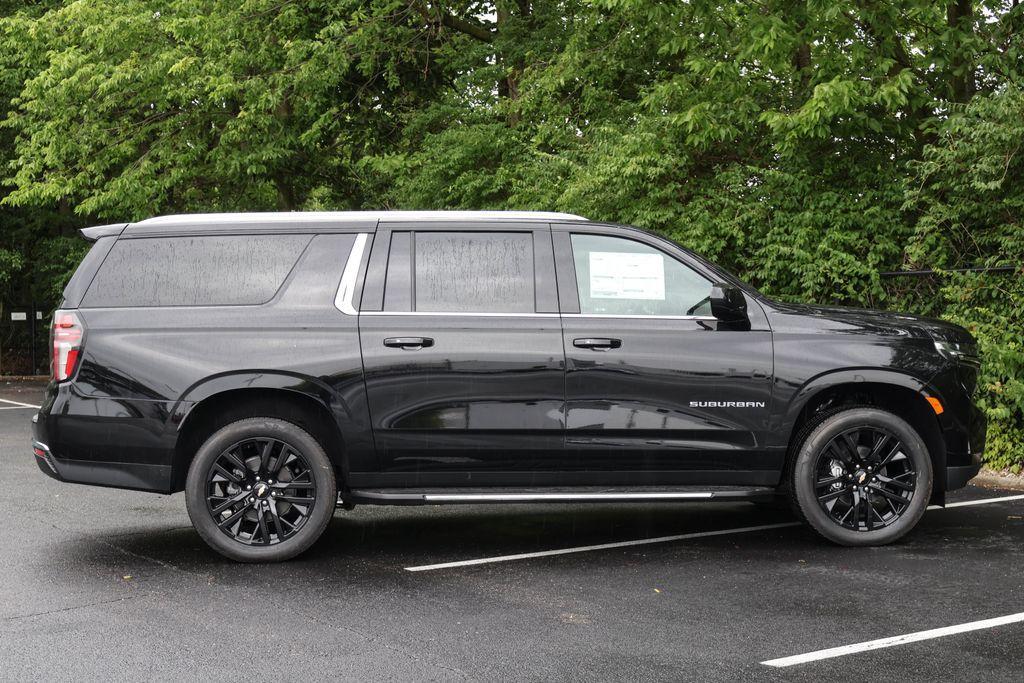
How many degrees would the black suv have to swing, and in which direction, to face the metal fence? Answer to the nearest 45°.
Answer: approximately 135° to its left

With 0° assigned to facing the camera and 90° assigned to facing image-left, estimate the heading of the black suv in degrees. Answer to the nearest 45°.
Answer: approximately 270°
